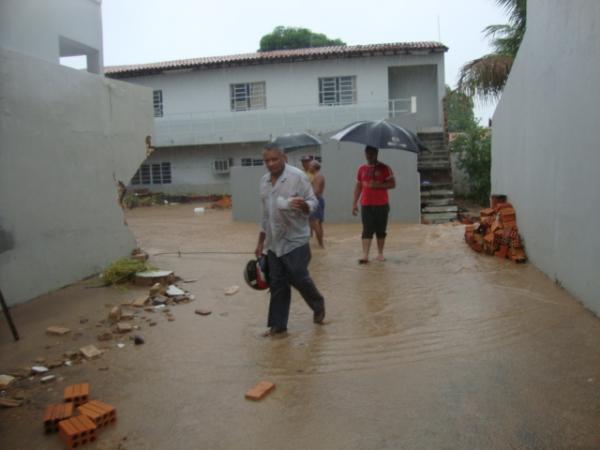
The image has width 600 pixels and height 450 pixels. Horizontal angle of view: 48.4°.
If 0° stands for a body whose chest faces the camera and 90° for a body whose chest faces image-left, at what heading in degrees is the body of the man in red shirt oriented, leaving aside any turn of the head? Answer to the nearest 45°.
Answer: approximately 0°

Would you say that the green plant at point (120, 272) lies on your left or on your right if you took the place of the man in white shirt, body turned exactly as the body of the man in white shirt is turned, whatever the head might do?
on your right
